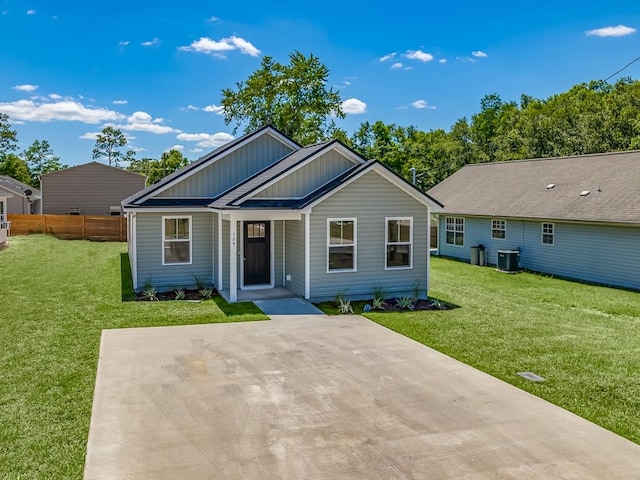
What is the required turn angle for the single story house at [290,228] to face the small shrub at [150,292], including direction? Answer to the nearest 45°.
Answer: approximately 90° to its right

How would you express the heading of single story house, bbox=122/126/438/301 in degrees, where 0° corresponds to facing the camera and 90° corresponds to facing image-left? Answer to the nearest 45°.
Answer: approximately 0°

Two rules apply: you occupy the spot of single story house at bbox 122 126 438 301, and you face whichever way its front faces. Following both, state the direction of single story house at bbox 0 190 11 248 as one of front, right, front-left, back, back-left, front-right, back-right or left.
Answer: back-right

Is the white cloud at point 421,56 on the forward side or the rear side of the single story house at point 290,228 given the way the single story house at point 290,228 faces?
on the rear side

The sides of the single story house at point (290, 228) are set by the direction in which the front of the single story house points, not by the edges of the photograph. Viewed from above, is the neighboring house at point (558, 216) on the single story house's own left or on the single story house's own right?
on the single story house's own left

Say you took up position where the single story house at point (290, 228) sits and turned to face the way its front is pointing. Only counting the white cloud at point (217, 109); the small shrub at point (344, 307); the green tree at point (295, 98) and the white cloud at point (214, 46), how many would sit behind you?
3

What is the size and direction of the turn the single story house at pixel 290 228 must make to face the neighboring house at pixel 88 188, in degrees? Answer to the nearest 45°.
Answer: approximately 135° to its right

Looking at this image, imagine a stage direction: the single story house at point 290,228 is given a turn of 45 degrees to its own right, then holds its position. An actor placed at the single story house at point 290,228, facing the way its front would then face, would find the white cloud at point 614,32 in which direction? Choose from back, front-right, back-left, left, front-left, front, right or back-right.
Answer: back

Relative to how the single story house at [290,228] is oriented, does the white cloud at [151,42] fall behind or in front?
behind

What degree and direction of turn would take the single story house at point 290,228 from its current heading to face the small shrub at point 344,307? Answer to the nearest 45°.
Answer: approximately 45° to its left

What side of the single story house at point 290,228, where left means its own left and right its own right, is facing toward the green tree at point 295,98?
back

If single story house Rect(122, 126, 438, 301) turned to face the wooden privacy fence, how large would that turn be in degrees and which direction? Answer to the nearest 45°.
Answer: approximately 135° to its right
